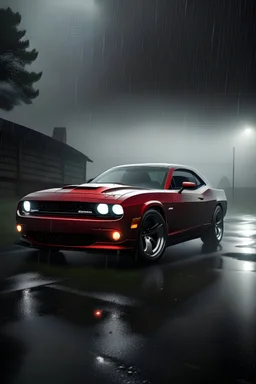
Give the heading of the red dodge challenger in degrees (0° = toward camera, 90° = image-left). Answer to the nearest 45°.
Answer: approximately 45°

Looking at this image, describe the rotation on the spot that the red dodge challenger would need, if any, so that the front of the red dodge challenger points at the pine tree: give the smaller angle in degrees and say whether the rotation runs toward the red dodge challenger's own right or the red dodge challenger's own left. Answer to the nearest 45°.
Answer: approximately 135° to the red dodge challenger's own right
